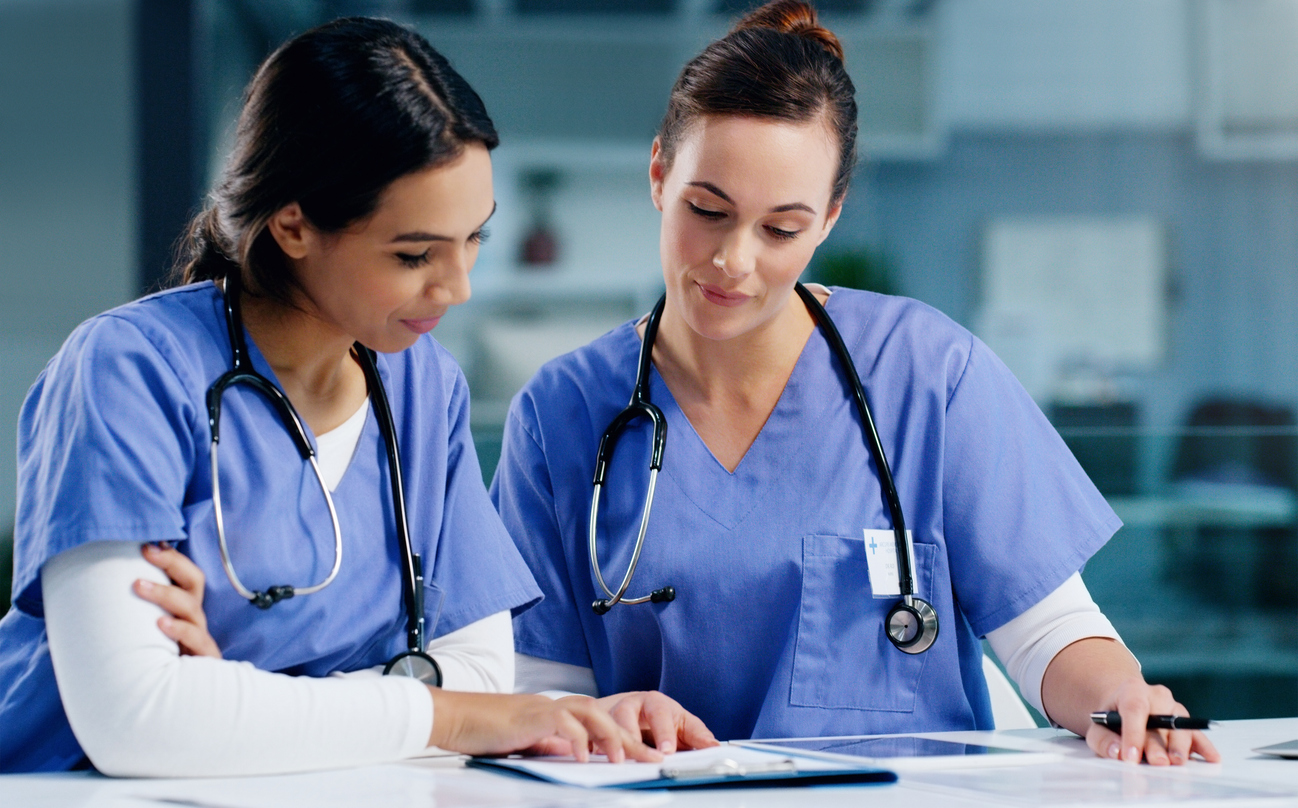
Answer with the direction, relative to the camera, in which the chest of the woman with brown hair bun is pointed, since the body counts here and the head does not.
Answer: toward the camera

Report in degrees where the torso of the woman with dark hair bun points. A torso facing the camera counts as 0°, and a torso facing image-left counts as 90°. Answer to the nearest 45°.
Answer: approximately 315°

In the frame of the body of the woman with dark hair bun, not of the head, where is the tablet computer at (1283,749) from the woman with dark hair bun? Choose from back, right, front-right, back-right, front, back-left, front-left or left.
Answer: front-left

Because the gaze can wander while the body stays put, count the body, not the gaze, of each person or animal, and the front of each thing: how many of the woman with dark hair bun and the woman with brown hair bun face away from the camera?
0

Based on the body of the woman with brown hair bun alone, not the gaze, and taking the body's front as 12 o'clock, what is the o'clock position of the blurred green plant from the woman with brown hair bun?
The blurred green plant is roughly at 6 o'clock from the woman with brown hair bun.

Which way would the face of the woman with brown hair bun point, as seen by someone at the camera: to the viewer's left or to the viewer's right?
to the viewer's left

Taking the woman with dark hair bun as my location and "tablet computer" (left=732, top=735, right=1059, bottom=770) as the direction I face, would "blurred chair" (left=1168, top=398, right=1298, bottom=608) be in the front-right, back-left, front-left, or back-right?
front-left
